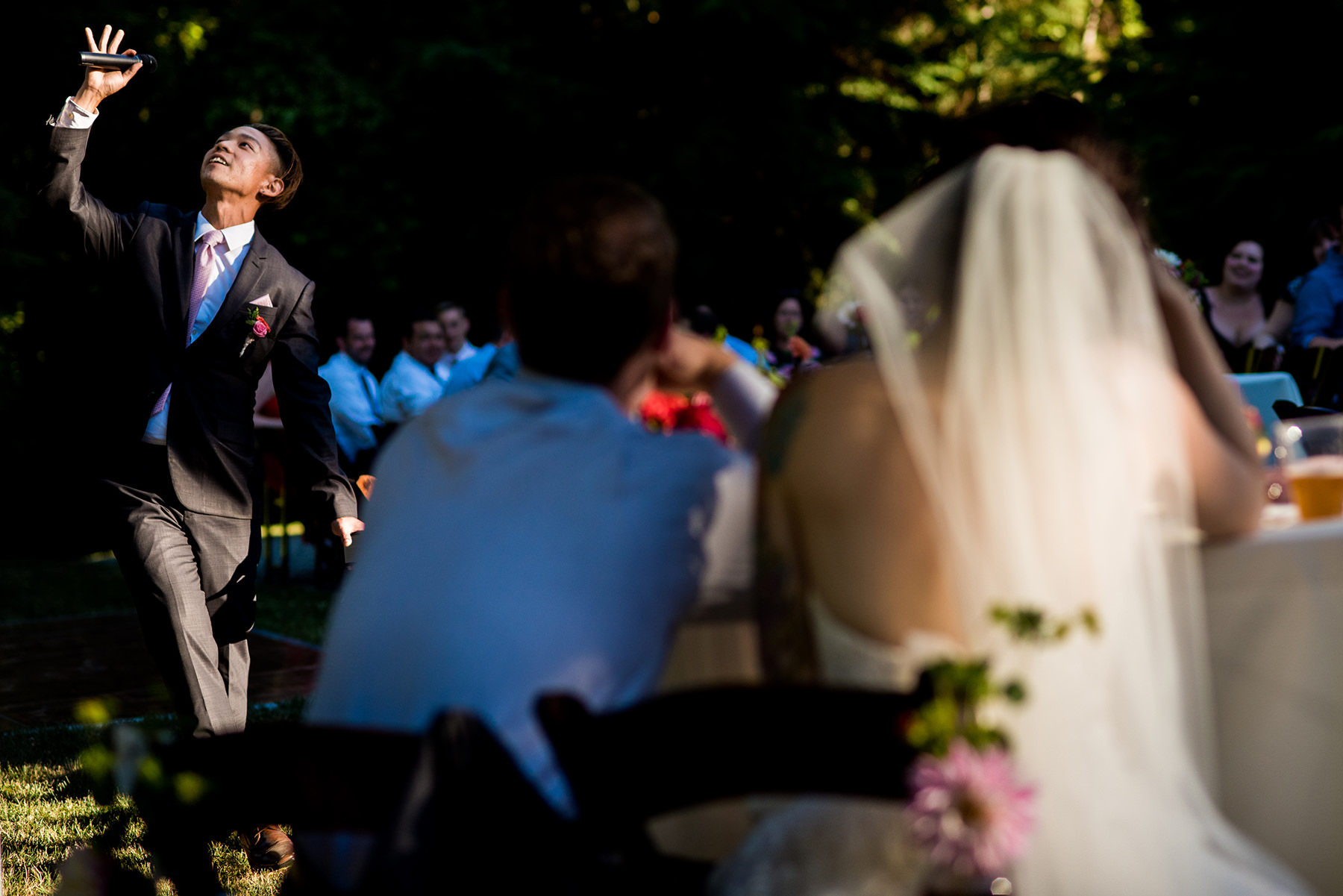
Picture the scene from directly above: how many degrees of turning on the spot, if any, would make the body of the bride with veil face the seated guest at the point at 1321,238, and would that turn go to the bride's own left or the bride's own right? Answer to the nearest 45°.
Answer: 0° — they already face them

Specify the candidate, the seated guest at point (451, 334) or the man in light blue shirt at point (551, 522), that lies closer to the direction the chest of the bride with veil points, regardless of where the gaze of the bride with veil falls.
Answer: the seated guest

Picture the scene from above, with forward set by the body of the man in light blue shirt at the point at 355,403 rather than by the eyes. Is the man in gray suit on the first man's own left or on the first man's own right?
on the first man's own right

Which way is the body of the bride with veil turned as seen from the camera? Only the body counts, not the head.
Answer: away from the camera

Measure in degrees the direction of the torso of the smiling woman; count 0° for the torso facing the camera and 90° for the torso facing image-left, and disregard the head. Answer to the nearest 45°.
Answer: approximately 0°

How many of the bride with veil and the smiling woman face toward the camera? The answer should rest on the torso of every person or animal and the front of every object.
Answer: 1

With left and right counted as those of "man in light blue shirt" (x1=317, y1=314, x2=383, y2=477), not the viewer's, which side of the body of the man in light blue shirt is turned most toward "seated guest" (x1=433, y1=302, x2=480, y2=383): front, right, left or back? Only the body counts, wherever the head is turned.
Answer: left
